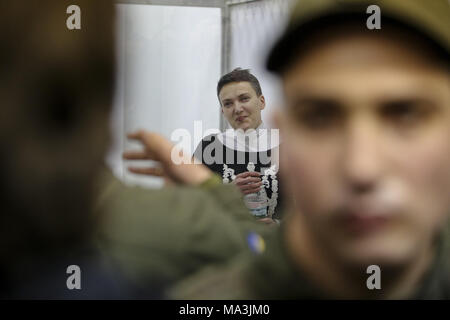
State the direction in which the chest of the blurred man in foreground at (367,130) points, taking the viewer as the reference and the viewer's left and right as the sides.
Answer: facing the viewer

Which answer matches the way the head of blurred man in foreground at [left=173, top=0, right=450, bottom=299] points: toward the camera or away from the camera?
toward the camera
